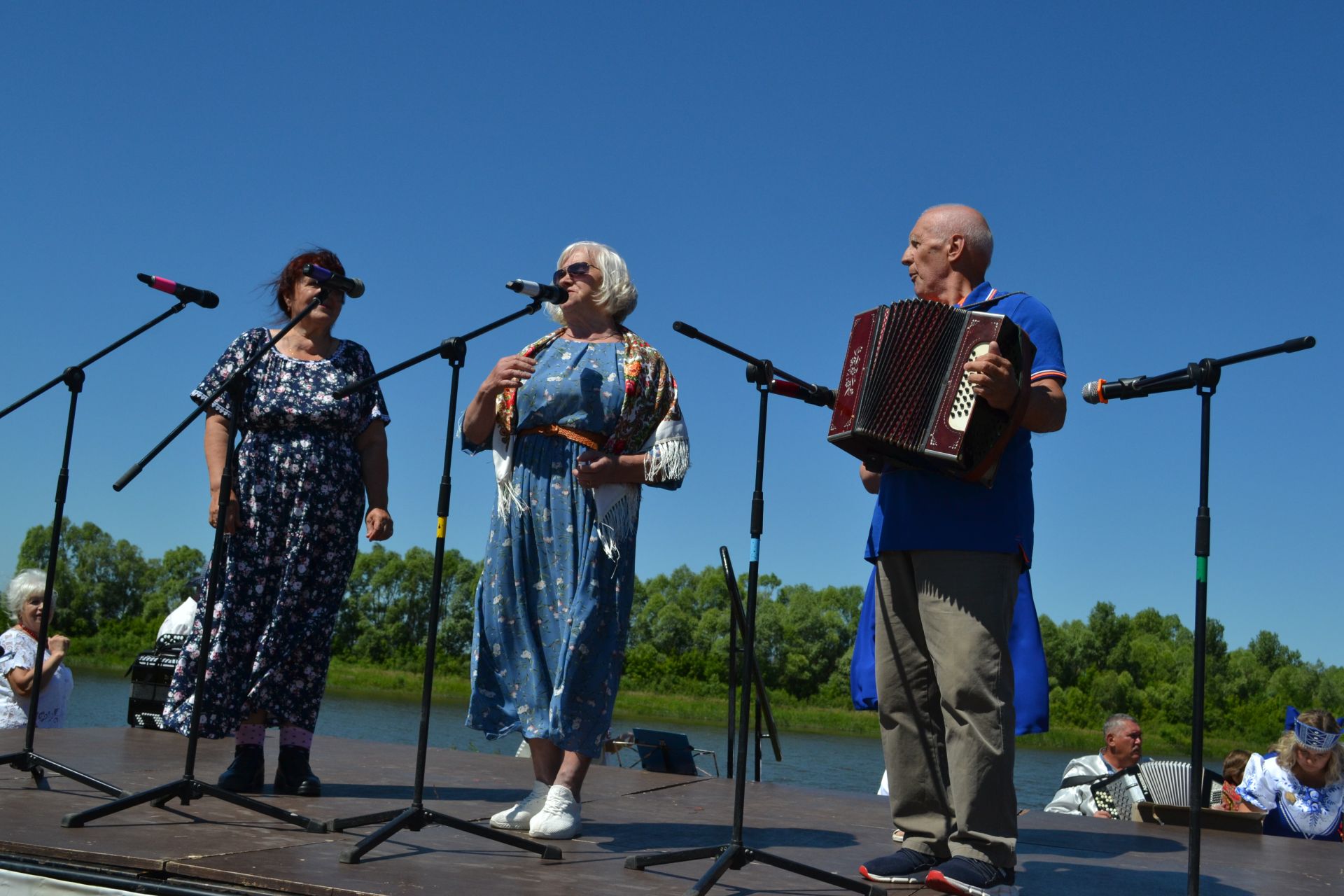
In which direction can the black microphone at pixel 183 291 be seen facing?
to the viewer's right

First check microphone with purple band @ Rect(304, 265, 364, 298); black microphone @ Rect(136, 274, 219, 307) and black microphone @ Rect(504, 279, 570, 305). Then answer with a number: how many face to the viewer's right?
3

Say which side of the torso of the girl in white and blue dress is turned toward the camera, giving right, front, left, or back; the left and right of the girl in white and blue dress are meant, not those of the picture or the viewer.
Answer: front

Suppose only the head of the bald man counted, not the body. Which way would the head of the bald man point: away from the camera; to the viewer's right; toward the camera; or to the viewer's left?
to the viewer's left

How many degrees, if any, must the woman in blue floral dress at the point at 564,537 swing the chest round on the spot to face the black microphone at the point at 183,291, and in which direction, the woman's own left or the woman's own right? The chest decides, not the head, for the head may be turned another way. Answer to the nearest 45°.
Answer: approximately 45° to the woman's own right

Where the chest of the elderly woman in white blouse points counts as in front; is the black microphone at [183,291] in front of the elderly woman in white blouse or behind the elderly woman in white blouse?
in front

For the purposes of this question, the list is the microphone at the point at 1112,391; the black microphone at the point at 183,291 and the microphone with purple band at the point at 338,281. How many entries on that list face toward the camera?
0

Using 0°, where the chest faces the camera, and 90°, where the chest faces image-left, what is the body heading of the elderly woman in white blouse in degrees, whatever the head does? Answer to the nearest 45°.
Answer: approximately 315°

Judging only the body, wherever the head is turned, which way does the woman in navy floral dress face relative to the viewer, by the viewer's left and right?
facing the viewer

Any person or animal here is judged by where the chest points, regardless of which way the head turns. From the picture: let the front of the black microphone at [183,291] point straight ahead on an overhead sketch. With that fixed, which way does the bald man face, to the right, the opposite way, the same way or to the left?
the opposite way

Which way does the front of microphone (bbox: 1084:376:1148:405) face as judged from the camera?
facing to the left of the viewer

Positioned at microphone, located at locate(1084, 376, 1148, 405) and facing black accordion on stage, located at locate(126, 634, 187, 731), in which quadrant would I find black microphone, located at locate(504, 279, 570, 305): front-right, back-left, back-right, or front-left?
front-left

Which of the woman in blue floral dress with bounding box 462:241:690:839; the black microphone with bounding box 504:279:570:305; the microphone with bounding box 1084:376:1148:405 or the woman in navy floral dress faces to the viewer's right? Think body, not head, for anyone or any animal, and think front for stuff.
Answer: the black microphone

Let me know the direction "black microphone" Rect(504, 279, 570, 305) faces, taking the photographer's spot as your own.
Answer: facing to the right of the viewer

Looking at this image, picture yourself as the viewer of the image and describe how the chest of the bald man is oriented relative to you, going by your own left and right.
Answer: facing the viewer and to the left of the viewer
